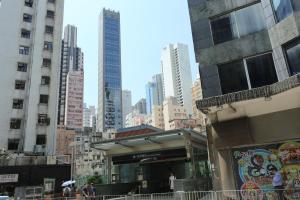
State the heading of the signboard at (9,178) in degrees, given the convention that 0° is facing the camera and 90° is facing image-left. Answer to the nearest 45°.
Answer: approximately 0°
